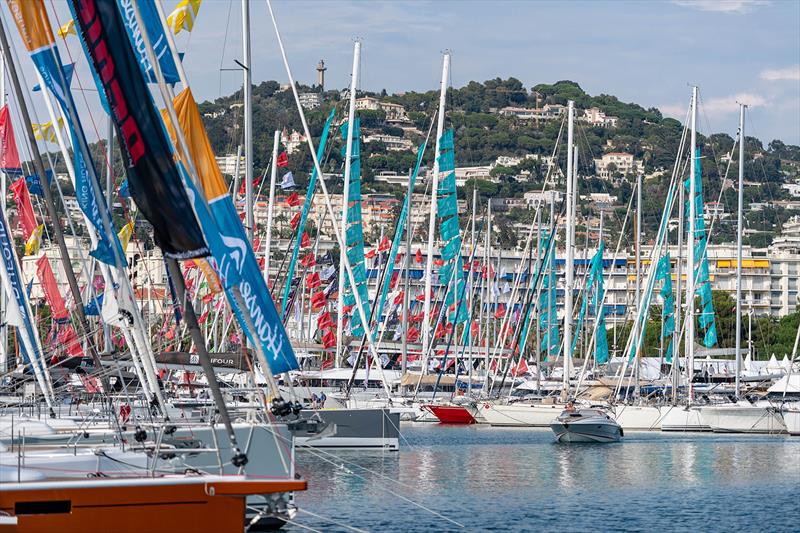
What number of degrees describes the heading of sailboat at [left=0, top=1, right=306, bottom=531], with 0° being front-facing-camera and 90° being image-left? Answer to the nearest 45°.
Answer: approximately 270°

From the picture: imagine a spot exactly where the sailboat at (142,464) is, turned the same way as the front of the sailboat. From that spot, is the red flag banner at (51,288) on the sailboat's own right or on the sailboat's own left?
on the sailboat's own left

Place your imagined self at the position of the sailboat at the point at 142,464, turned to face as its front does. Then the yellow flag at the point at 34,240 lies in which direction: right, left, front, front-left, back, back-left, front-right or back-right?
left

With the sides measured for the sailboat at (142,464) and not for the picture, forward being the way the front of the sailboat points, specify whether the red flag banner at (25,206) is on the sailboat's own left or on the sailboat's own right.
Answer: on the sailboat's own left
